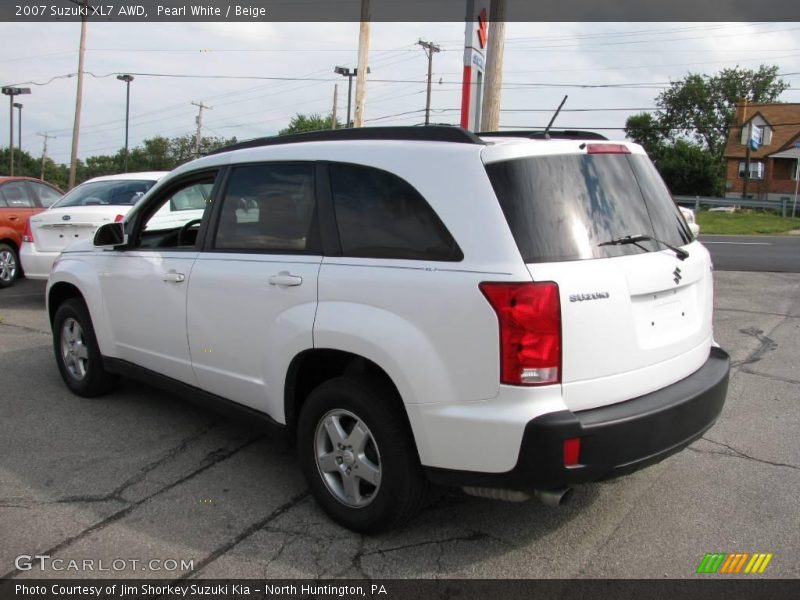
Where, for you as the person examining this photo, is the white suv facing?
facing away from the viewer and to the left of the viewer

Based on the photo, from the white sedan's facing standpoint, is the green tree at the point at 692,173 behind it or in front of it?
in front

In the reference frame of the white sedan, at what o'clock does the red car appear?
The red car is roughly at 10 o'clock from the white sedan.

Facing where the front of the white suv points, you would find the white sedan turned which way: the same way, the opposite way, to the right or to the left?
to the right

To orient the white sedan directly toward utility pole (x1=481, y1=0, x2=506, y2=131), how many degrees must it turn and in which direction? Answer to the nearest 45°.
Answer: approximately 45° to its right

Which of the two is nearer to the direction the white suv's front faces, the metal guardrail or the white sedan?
the white sedan

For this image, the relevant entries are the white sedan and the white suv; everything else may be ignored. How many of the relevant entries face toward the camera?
0

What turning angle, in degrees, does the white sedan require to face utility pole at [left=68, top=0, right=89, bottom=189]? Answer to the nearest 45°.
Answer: approximately 45° to its left

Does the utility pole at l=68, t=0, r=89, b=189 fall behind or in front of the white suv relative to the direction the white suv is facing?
in front

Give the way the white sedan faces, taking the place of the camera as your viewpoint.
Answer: facing away from the viewer and to the right of the viewer

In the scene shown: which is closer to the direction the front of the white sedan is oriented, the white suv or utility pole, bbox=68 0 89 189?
the utility pole
